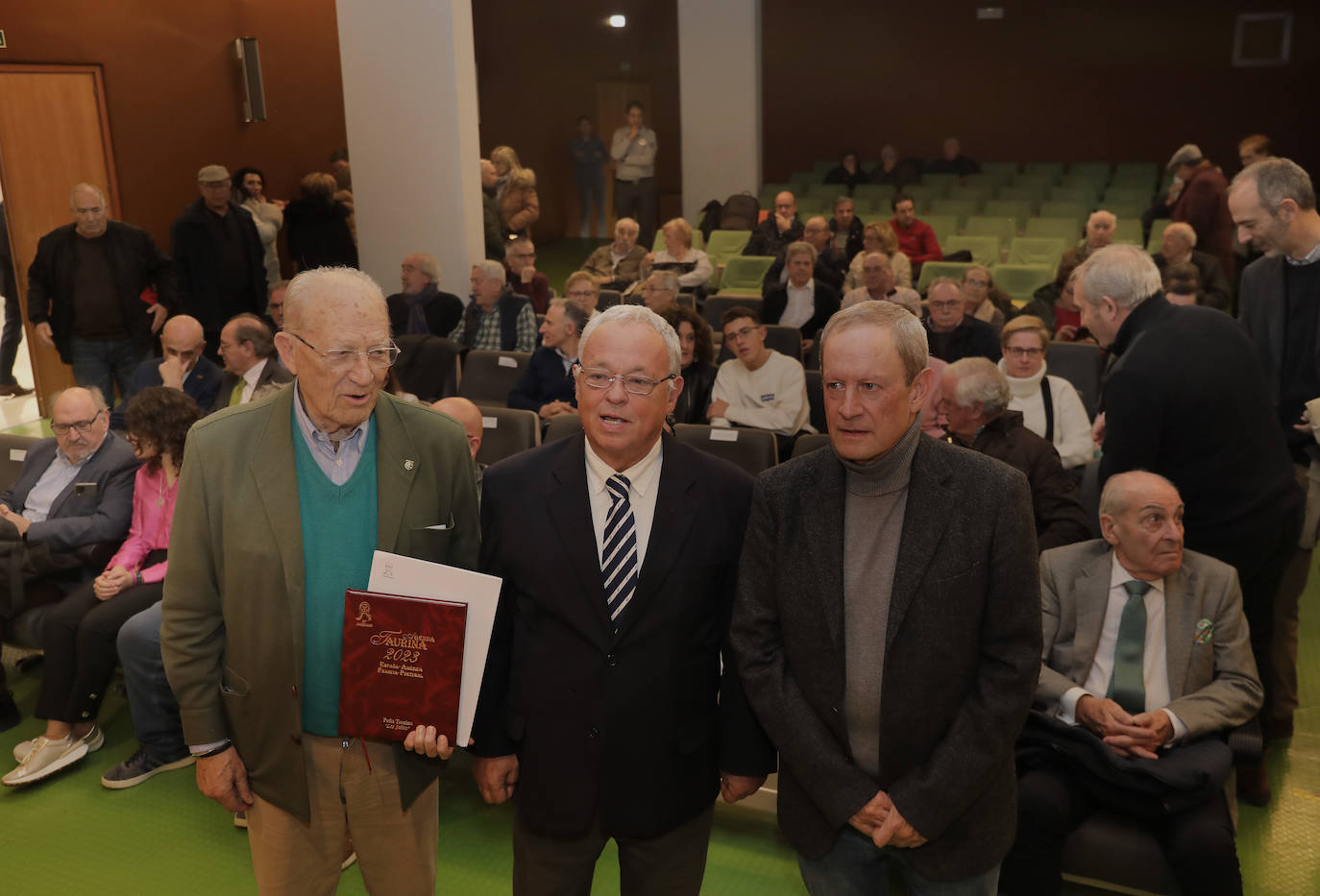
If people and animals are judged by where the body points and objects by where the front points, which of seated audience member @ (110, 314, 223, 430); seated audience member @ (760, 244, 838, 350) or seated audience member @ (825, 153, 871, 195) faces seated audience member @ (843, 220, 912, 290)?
seated audience member @ (825, 153, 871, 195)

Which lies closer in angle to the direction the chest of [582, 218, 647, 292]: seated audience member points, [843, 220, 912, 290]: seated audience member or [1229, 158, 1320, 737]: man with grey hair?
the man with grey hair

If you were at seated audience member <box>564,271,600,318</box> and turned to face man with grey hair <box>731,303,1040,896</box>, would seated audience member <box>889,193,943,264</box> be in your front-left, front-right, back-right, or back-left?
back-left

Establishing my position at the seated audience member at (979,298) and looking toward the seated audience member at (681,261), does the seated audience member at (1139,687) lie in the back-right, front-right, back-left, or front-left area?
back-left

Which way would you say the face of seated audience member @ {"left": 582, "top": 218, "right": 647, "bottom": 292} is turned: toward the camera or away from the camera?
toward the camera

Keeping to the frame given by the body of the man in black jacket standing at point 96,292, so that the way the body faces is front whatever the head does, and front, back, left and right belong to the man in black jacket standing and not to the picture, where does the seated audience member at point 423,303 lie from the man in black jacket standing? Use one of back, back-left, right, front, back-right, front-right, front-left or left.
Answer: left

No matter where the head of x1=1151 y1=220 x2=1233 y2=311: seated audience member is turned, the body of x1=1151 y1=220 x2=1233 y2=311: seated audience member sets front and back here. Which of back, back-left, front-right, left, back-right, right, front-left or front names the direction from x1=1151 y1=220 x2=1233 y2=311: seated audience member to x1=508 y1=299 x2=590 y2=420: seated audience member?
front

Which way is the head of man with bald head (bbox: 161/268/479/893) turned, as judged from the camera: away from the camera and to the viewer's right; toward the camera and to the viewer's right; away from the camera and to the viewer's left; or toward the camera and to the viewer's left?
toward the camera and to the viewer's right

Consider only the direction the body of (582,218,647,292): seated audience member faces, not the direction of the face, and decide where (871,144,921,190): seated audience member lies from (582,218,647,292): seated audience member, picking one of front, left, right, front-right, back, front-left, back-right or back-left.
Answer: back-left

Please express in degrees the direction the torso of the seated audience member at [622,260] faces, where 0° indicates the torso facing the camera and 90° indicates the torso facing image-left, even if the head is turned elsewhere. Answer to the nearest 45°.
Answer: approximately 0°

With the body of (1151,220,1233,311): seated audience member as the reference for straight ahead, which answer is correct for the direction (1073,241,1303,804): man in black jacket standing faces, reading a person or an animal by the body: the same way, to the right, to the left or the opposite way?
to the right

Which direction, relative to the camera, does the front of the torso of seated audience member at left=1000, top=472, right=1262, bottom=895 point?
toward the camera

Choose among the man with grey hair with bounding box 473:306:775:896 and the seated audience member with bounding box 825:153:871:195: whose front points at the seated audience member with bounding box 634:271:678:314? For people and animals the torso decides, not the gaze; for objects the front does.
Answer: the seated audience member with bounding box 825:153:871:195

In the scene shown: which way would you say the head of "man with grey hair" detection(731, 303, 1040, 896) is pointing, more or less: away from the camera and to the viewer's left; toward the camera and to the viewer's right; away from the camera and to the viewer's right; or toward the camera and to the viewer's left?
toward the camera and to the viewer's left

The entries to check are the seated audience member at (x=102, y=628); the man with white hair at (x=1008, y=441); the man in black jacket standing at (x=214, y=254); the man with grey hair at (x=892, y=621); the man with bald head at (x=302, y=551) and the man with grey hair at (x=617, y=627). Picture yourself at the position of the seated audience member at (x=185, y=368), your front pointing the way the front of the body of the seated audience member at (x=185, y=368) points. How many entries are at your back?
1

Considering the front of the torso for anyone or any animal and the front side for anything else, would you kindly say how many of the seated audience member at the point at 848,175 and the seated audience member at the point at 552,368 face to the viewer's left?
0

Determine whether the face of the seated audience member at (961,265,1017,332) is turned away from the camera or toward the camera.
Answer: toward the camera

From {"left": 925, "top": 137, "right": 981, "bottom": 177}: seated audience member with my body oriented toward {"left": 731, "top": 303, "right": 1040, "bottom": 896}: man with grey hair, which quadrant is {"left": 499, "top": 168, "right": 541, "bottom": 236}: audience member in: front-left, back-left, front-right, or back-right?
front-right

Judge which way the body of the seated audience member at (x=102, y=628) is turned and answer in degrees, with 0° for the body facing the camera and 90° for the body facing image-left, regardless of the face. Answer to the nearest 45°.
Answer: approximately 45°

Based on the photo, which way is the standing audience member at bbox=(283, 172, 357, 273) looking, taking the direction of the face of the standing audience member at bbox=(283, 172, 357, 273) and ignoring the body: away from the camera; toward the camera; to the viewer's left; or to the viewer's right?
away from the camera

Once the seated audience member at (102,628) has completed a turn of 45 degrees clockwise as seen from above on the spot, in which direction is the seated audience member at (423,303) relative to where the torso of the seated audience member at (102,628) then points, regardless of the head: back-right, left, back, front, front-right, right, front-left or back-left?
back-right
